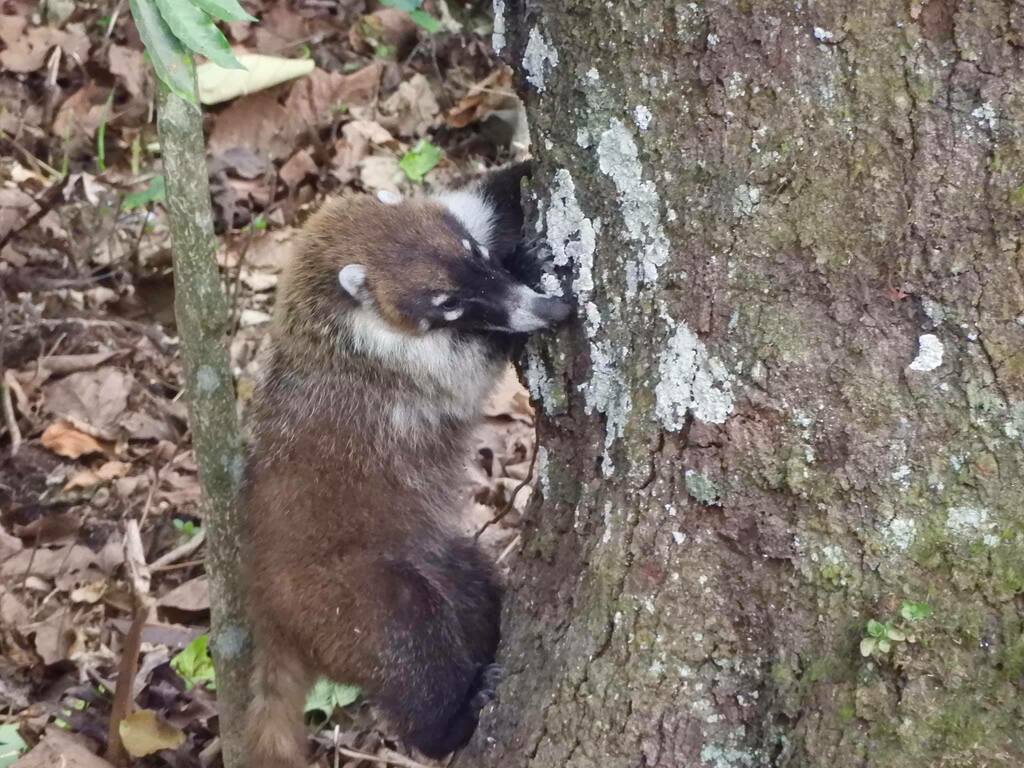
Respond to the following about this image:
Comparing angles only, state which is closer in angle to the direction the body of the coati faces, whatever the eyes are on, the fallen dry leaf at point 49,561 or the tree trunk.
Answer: the tree trunk

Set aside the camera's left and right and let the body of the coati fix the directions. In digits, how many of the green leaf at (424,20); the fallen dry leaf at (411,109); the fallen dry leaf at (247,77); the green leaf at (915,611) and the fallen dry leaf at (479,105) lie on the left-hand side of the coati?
4

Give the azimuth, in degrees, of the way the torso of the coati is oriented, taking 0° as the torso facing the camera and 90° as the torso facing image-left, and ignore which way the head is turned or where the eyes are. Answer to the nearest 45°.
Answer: approximately 270°

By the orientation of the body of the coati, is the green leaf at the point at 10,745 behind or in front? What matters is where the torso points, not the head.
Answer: behind

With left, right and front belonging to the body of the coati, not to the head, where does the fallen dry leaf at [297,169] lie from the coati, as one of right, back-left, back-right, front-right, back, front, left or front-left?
left

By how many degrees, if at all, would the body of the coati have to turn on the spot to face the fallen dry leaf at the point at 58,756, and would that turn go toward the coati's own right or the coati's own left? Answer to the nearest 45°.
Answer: approximately 135° to the coati's own right

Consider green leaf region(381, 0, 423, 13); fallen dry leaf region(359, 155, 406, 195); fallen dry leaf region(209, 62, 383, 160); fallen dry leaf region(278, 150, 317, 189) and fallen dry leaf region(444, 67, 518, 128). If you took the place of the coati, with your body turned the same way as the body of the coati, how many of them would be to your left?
5

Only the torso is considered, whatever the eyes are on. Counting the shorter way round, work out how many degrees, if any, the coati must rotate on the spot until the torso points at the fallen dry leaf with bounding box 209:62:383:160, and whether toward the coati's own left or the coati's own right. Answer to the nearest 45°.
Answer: approximately 90° to the coati's own left

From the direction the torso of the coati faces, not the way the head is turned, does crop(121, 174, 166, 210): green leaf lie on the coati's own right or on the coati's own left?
on the coati's own left
